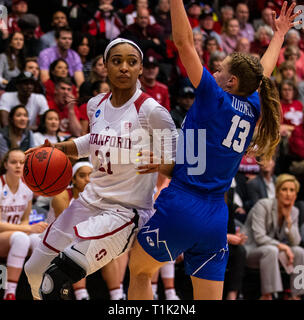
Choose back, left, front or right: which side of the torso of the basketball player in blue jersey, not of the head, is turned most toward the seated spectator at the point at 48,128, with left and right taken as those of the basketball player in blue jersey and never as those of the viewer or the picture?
front

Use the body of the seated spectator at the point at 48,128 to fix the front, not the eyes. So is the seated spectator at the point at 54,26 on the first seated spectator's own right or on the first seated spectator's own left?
on the first seated spectator's own left

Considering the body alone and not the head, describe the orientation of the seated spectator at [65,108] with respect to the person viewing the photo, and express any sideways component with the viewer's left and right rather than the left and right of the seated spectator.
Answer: facing the viewer and to the right of the viewer

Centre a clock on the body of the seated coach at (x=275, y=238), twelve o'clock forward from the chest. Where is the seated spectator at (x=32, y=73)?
the seated spectator at (x=32, y=73) is roughly at 5 o'clock from the seated coach at (x=275, y=238).

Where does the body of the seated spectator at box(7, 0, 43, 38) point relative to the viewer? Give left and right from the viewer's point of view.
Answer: facing the viewer

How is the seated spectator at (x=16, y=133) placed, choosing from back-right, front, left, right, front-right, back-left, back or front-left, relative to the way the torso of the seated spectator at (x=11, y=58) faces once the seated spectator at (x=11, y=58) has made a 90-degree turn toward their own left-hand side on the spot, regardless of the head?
right

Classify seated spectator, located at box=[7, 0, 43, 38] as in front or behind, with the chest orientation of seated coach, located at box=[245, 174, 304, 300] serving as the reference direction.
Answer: behind

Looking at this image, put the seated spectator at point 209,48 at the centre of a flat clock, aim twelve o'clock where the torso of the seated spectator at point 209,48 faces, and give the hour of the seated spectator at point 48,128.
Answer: the seated spectator at point 48,128 is roughly at 1 o'clock from the seated spectator at point 209,48.

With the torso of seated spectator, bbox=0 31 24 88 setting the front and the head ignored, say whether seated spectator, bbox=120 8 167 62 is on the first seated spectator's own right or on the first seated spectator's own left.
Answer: on the first seated spectator's own left

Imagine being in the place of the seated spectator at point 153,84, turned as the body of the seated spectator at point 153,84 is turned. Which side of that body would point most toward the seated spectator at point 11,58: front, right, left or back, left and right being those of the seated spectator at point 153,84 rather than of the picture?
right

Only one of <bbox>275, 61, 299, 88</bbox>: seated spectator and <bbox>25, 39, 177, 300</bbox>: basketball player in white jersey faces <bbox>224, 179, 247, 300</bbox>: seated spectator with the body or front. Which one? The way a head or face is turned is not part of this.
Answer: <bbox>275, 61, 299, 88</bbox>: seated spectator

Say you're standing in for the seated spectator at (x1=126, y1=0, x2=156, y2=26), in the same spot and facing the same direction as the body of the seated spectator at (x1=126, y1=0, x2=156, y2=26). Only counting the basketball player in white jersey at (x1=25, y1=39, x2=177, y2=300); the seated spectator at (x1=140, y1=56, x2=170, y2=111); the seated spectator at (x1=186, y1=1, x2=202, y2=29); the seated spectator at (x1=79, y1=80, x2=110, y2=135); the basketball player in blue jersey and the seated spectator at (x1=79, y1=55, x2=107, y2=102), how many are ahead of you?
5

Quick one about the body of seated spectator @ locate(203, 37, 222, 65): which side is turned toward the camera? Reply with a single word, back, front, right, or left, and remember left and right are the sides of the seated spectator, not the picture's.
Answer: front

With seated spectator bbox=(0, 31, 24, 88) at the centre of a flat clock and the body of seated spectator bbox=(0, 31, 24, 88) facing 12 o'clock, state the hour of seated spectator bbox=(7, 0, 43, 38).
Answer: seated spectator bbox=(7, 0, 43, 38) is roughly at 6 o'clock from seated spectator bbox=(0, 31, 24, 88).

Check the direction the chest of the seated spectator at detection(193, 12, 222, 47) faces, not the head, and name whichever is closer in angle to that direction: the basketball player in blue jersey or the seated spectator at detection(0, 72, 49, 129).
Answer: the basketball player in blue jersey
